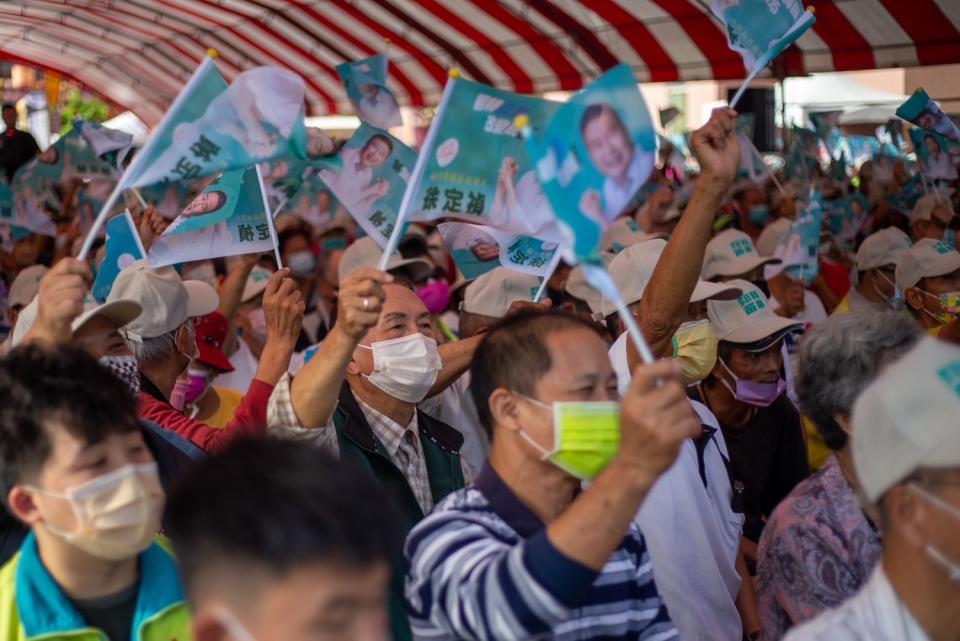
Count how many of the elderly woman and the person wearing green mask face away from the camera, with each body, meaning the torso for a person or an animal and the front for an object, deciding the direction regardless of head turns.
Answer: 0

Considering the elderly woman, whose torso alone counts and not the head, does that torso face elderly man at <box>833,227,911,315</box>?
no

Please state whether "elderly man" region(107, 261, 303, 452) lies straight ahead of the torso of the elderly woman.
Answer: no

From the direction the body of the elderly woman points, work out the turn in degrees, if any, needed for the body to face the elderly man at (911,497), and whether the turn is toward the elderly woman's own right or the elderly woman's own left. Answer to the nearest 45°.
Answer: approximately 90° to the elderly woman's own right

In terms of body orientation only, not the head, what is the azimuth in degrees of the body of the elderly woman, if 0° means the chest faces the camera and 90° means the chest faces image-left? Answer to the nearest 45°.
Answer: approximately 270°

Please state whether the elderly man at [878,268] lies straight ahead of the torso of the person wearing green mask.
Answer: no

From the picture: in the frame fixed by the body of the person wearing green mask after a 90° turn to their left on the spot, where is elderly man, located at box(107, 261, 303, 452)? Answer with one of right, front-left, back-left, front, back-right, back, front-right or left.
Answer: left
